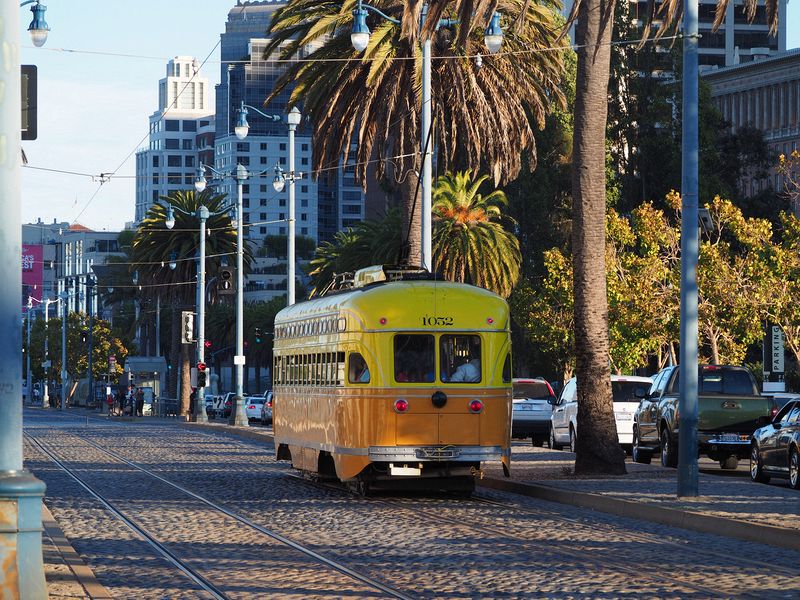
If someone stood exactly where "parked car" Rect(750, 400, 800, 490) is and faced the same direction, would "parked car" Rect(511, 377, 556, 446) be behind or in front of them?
in front

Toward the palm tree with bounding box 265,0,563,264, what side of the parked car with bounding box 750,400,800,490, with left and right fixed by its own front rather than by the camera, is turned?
front

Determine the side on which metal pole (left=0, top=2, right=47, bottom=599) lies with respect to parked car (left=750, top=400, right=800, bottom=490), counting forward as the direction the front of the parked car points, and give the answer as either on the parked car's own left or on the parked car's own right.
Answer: on the parked car's own left

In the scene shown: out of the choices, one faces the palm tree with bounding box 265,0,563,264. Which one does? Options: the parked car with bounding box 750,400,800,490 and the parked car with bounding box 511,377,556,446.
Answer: the parked car with bounding box 750,400,800,490

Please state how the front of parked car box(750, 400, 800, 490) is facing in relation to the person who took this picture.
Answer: facing away from the viewer and to the left of the viewer

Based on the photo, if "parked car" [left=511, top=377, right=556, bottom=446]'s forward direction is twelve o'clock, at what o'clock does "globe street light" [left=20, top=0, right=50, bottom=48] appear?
The globe street light is roughly at 7 o'clock from the parked car.

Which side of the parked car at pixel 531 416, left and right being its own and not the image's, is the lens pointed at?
back
